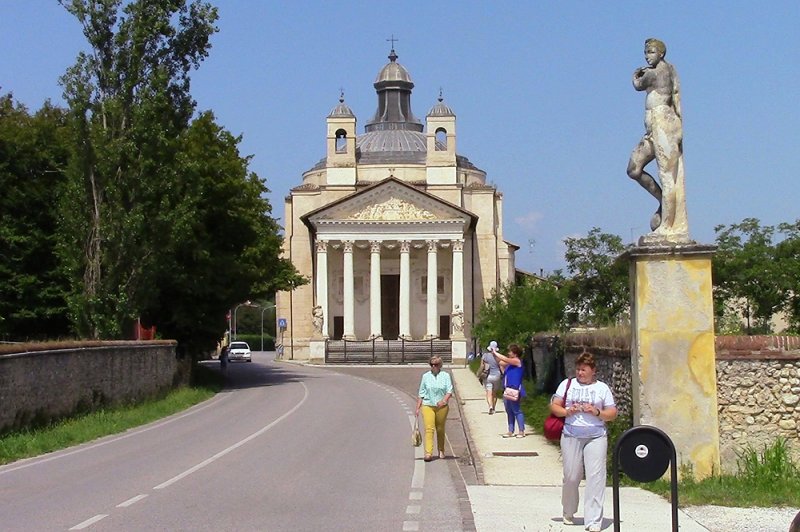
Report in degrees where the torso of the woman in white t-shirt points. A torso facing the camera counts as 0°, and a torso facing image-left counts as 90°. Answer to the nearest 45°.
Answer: approximately 0°

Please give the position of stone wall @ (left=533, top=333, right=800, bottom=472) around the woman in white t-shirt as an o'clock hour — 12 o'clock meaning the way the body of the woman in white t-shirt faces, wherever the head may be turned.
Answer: The stone wall is roughly at 7 o'clock from the woman in white t-shirt.

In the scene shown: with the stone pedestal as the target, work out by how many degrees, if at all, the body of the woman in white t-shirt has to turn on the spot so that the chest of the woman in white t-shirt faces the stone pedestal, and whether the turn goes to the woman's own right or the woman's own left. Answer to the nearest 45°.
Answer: approximately 180°

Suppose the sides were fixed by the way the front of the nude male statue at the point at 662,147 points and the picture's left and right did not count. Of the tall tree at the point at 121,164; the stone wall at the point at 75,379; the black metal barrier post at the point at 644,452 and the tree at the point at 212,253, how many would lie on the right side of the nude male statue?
3

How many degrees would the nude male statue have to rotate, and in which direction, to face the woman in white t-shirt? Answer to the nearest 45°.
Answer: approximately 45° to its left

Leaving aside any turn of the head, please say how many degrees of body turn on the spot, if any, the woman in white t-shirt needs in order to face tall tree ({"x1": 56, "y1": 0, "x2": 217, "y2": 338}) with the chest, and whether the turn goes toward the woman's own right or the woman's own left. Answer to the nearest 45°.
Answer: approximately 135° to the woman's own right

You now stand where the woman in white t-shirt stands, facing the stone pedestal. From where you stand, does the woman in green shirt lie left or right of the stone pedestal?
left

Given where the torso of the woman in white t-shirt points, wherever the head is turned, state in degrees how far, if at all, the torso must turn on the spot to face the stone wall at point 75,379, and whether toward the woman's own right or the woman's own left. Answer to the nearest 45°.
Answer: approximately 135° to the woman's own right

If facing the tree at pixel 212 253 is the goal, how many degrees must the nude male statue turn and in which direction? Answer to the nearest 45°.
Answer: approximately 90° to its right

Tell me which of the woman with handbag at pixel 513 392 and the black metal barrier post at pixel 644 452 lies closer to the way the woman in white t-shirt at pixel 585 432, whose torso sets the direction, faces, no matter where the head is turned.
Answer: the black metal barrier post

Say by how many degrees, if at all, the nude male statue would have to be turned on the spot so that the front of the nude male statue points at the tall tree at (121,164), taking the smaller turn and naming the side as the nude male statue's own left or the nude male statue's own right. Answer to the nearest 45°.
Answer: approximately 90° to the nude male statue's own right

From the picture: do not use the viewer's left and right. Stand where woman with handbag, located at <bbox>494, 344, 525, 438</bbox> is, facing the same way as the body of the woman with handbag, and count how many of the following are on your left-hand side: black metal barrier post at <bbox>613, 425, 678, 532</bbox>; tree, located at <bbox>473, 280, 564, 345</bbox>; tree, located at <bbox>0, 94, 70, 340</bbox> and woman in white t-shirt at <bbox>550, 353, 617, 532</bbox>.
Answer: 2
